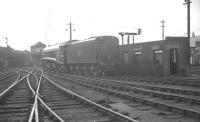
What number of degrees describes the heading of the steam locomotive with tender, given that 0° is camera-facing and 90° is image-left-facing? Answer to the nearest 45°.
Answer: approximately 135°

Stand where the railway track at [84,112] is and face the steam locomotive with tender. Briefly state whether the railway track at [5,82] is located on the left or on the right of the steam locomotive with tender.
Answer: left

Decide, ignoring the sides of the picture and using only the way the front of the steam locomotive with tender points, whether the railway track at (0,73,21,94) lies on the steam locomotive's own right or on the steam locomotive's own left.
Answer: on the steam locomotive's own left

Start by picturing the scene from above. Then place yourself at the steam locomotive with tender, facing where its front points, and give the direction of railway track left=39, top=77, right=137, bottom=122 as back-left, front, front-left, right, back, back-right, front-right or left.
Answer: back-left
